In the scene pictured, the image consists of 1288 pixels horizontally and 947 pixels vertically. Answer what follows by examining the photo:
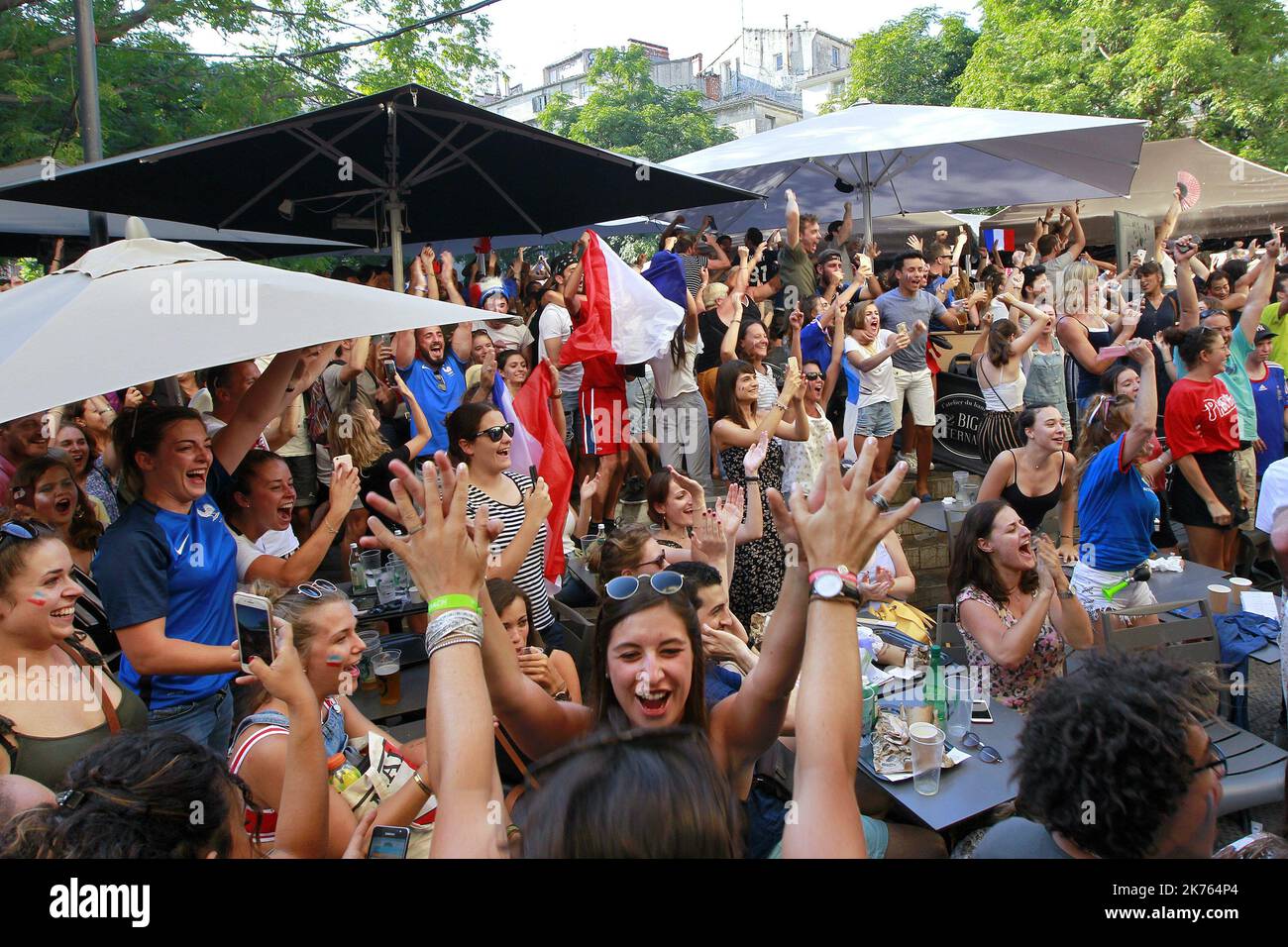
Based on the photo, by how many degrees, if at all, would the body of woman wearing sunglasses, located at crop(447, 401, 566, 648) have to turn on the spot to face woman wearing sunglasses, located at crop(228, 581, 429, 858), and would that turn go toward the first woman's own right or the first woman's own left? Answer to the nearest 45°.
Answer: approximately 45° to the first woman's own right

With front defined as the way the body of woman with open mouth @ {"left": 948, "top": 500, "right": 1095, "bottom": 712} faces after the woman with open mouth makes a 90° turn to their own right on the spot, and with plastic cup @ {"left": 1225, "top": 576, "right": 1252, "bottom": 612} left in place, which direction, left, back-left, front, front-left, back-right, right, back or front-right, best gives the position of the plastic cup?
back

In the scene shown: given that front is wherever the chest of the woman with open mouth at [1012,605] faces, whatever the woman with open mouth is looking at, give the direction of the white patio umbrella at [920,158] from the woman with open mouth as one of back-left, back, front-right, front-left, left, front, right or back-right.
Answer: back-left

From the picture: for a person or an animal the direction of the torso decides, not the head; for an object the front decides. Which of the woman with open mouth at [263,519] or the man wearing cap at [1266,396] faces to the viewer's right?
the woman with open mouth

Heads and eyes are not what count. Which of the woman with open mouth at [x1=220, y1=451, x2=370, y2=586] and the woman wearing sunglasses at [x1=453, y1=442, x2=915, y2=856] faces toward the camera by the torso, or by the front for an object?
the woman wearing sunglasses

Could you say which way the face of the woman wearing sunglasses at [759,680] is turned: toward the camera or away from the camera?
toward the camera

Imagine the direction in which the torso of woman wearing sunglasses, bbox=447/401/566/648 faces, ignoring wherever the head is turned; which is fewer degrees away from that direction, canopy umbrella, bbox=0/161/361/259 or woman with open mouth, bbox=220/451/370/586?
the woman with open mouth

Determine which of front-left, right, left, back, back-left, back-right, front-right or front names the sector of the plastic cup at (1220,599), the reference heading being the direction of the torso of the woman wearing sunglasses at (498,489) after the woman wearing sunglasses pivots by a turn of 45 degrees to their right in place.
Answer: left

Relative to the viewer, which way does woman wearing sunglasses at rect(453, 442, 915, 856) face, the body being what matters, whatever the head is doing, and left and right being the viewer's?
facing the viewer
